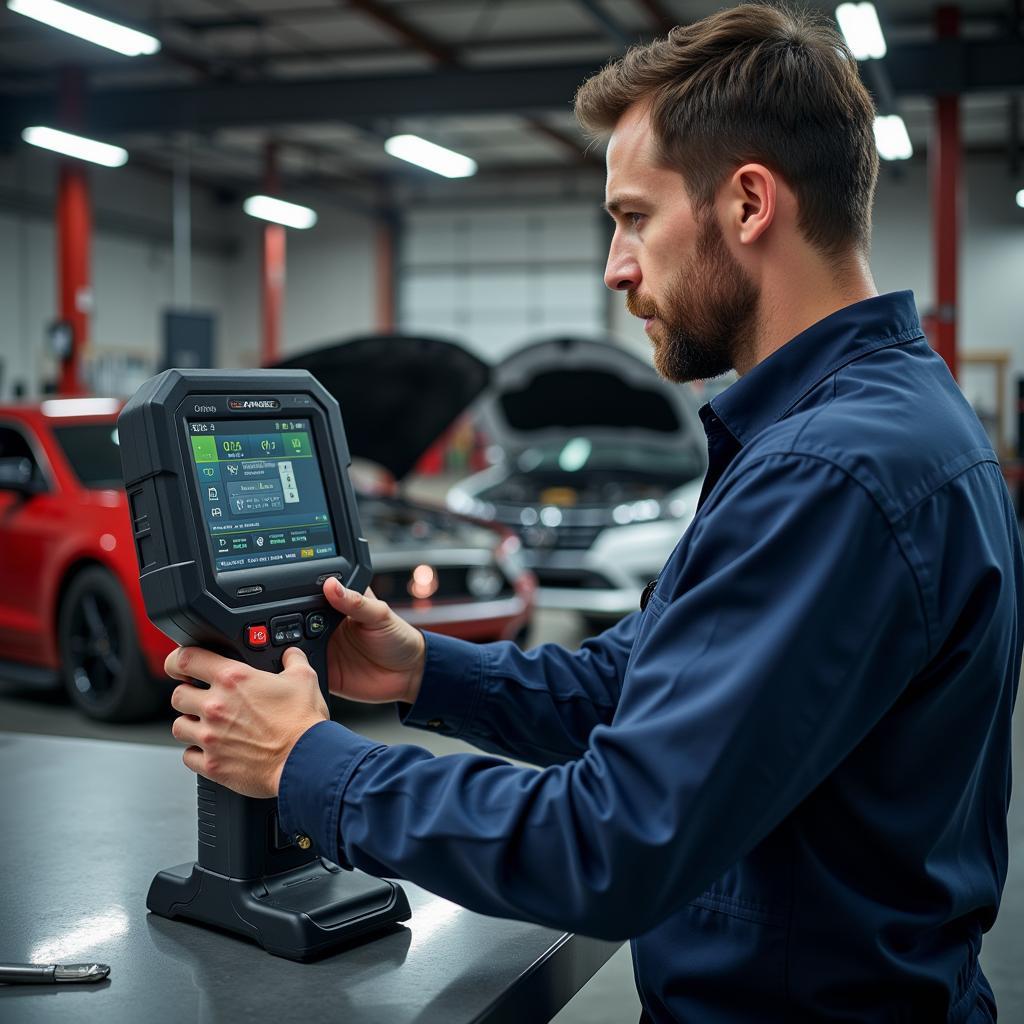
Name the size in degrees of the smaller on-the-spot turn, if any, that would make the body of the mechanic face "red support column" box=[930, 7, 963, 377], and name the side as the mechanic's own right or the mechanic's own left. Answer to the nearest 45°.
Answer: approximately 90° to the mechanic's own right

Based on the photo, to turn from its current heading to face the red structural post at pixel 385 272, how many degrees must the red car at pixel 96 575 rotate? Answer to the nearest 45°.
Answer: approximately 135° to its left

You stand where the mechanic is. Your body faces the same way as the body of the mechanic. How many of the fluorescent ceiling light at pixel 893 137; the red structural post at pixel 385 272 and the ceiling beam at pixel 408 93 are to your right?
3

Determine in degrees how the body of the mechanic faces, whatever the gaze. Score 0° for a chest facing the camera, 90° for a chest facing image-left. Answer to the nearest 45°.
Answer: approximately 90°

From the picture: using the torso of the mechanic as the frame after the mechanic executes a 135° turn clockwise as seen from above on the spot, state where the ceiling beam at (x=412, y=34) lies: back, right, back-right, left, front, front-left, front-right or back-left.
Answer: front-left

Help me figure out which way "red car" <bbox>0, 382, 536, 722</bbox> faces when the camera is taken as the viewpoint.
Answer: facing the viewer and to the right of the viewer

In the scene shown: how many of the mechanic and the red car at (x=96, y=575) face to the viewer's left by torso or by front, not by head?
1

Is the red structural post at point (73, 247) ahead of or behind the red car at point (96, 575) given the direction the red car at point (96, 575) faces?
behind

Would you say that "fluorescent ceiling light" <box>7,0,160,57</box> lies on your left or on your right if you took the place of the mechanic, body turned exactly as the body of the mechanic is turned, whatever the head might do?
on your right

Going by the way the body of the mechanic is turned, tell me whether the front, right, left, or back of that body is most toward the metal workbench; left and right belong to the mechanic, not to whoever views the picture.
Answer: front

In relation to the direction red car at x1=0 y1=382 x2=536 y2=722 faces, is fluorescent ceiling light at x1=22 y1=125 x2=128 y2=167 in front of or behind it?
behind

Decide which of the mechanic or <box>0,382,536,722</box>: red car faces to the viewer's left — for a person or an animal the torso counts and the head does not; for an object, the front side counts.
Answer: the mechanic
